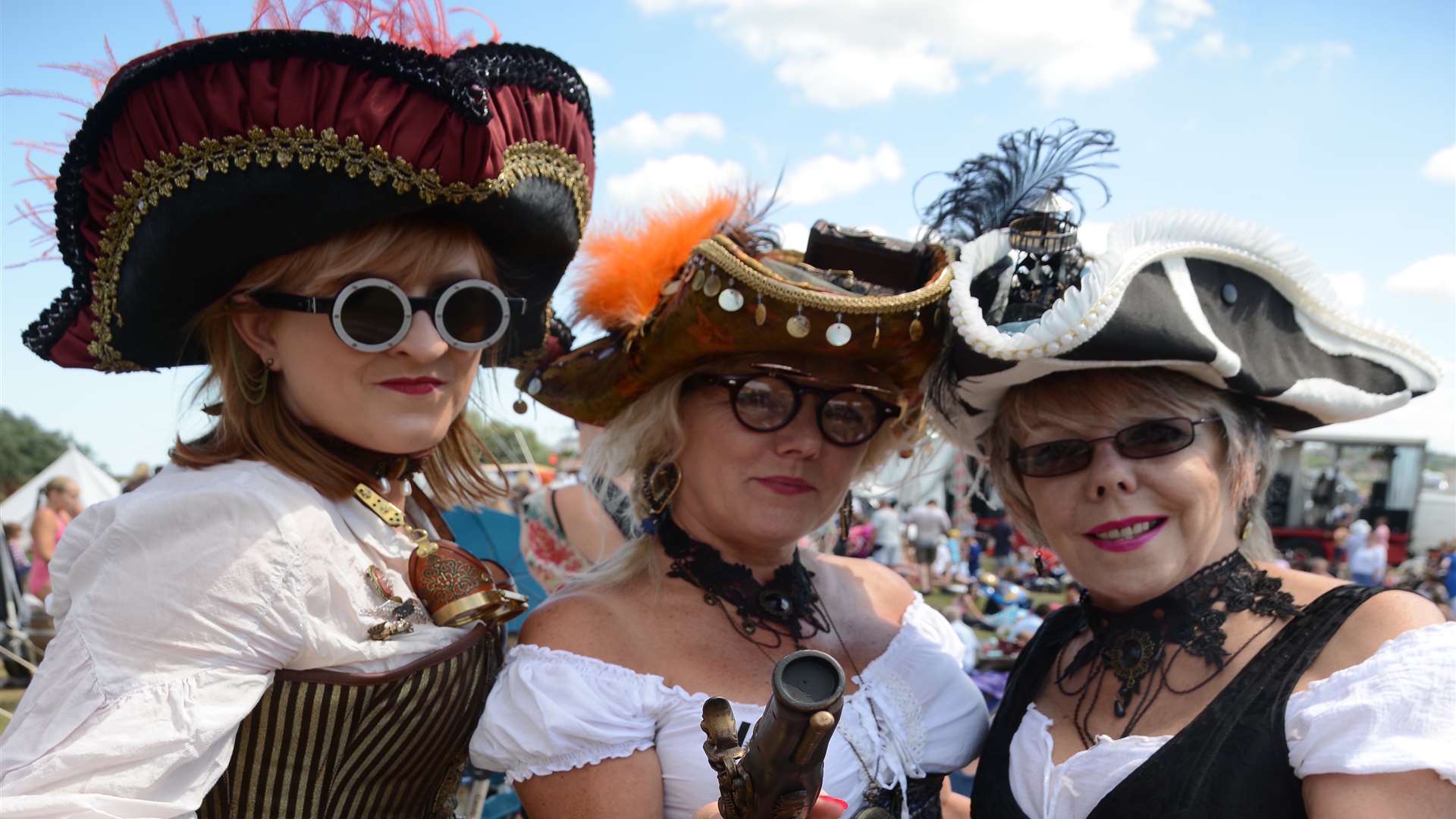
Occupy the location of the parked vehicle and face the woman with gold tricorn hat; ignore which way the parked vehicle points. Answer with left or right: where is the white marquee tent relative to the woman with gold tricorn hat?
right

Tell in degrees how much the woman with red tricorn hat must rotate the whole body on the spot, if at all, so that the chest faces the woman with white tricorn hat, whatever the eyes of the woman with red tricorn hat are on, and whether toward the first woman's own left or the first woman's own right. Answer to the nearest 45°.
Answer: approximately 45° to the first woman's own left

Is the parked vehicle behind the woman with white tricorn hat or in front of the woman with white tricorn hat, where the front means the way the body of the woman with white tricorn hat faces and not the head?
behind

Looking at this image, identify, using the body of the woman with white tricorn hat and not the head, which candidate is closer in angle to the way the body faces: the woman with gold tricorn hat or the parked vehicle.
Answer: the woman with gold tricorn hat

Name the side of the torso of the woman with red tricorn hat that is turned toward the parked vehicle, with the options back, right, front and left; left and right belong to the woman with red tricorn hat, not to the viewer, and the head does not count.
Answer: left

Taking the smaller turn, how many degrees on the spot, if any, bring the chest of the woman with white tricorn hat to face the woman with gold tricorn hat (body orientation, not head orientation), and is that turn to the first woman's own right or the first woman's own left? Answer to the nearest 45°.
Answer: approximately 45° to the first woman's own right

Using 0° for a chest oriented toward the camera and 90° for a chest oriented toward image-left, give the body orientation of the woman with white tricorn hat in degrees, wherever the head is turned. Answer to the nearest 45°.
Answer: approximately 45°
